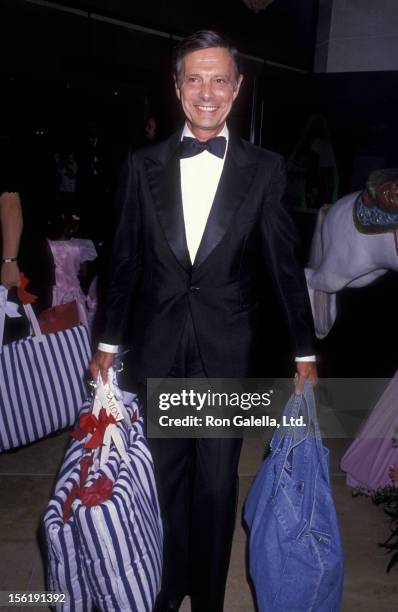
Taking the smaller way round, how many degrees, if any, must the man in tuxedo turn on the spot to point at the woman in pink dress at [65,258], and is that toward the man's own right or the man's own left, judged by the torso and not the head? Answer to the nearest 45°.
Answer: approximately 135° to the man's own right

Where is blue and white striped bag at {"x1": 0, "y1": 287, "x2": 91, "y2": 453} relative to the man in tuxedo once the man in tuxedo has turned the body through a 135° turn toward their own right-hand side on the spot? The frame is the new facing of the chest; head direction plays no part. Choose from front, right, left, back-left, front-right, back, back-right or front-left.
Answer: front

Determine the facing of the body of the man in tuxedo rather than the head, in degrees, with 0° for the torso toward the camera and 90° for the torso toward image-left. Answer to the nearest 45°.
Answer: approximately 0°
